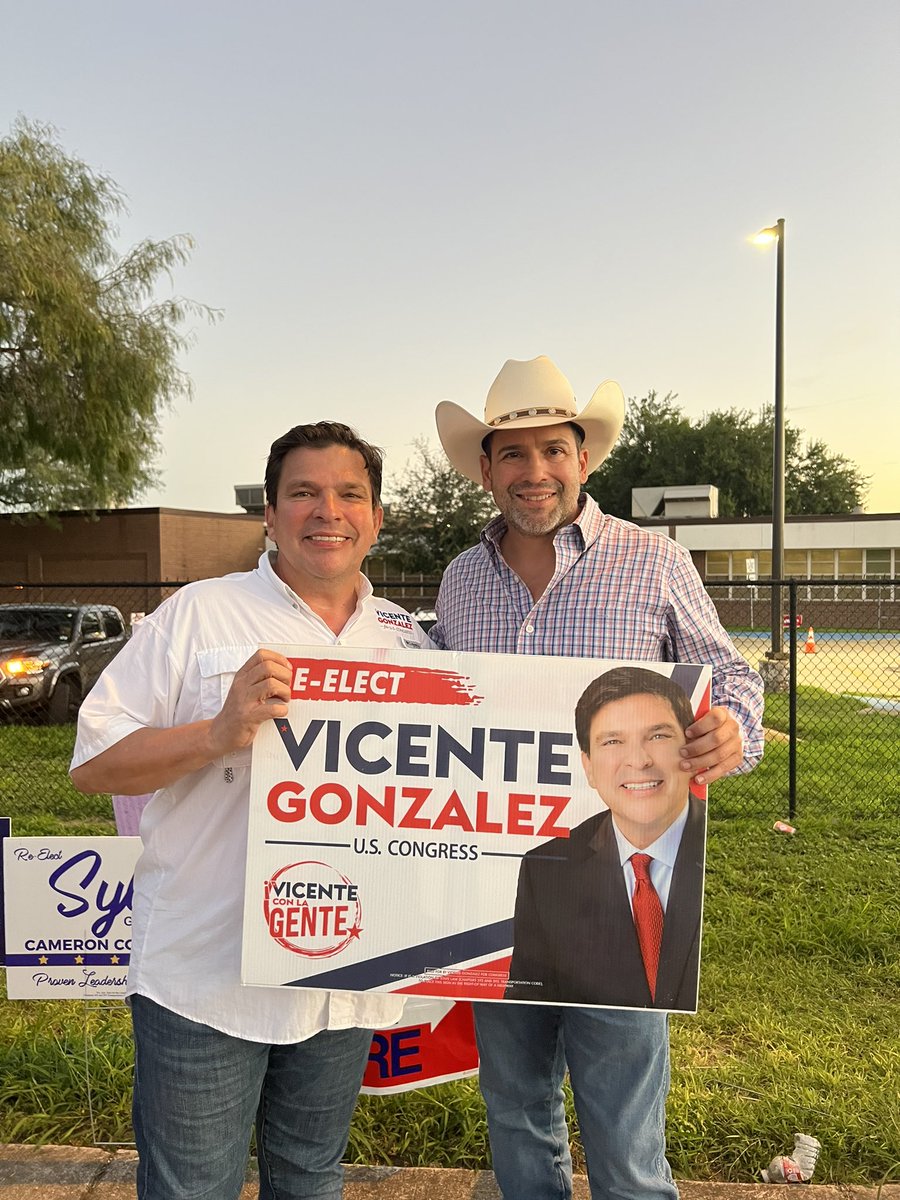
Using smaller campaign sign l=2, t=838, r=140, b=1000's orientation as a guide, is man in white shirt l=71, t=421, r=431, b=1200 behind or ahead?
ahead

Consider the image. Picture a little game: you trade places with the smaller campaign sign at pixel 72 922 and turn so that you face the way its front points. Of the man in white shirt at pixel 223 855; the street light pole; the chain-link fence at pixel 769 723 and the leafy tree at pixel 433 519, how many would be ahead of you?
1

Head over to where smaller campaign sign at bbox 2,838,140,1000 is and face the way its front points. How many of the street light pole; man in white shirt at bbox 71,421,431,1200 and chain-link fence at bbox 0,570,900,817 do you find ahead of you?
1

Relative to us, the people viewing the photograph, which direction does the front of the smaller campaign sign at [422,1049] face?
facing the viewer

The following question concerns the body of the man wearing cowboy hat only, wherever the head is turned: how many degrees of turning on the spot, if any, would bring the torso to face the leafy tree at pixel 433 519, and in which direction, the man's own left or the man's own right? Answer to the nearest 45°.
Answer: approximately 180°

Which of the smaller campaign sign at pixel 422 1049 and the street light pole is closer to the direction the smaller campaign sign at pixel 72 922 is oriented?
the smaller campaign sign

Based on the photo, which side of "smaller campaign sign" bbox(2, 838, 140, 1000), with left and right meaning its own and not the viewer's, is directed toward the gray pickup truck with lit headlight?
back

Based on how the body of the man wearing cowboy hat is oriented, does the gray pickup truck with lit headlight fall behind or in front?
behind

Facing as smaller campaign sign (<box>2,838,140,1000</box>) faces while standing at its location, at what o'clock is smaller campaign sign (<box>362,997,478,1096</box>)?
smaller campaign sign (<box>362,997,478,1096</box>) is roughly at 10 o'clock from smaller campaign sign (<box>2,838,140,1000</box>).

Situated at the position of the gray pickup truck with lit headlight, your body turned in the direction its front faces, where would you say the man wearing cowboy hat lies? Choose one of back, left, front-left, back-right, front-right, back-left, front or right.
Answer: front-left

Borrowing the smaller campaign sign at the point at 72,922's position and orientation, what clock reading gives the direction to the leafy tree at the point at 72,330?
The leafy tree is roughly at 6 o'clock from the smaller campaign sign.

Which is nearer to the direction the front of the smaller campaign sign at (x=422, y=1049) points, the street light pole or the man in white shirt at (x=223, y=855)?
the man in white shirt

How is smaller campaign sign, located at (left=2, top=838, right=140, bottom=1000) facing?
toward the camera

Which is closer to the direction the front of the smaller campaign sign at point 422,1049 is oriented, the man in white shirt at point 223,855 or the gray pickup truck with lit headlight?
the man in white shirt
